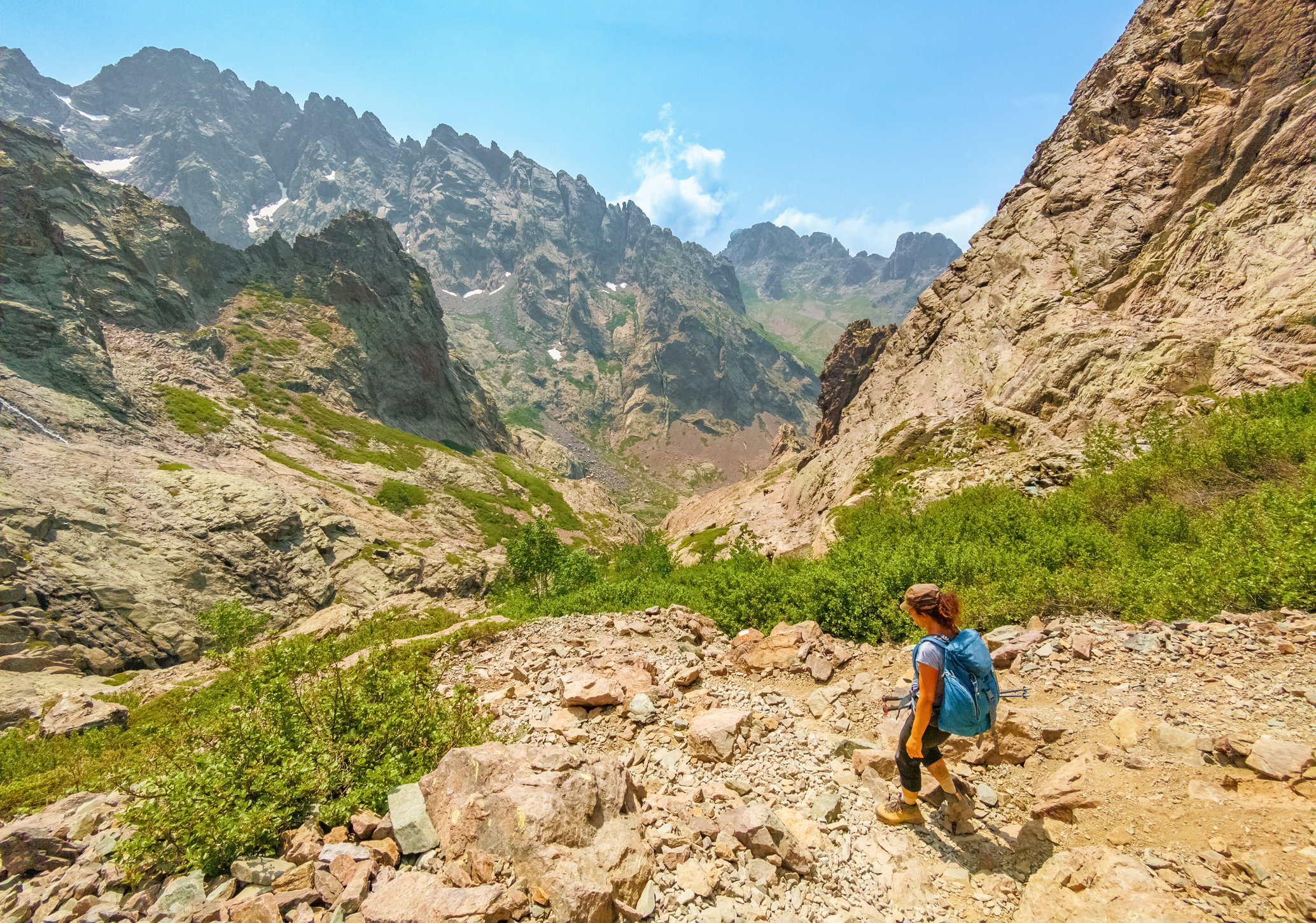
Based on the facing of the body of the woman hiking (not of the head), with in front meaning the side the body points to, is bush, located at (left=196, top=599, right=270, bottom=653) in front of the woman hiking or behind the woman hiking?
in front

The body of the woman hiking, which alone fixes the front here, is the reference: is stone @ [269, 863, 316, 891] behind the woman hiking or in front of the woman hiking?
in front

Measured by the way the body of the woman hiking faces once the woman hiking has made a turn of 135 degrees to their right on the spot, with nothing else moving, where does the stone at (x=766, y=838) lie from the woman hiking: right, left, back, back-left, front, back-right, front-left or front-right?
back

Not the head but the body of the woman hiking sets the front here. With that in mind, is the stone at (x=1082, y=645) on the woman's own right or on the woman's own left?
on the woman's own right

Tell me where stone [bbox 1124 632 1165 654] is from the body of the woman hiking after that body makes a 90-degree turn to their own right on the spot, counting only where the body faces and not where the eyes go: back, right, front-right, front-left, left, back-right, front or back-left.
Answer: front-right

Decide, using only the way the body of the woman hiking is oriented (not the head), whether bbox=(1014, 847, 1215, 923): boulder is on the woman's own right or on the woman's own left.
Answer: on the woman's own left

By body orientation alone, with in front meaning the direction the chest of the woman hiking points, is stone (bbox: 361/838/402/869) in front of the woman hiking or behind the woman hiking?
in front

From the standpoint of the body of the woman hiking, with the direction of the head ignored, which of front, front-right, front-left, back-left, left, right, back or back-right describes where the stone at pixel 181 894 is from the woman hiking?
front-left

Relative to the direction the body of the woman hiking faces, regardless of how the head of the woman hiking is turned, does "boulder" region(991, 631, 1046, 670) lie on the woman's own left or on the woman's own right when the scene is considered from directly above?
on the woman's own right

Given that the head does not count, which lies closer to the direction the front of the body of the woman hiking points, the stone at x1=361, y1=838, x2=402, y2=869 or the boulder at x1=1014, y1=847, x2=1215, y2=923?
the stone

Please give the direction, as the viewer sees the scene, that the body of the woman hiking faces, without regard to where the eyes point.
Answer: to the viewer's left

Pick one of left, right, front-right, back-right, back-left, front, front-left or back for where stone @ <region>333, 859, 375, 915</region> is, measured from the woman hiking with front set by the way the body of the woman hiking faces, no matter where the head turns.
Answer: front-left

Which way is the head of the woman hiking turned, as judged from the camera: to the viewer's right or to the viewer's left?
to the viewer's left

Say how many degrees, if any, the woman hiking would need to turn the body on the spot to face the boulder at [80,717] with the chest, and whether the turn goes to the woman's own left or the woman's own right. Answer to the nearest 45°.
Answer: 0° — they already face it

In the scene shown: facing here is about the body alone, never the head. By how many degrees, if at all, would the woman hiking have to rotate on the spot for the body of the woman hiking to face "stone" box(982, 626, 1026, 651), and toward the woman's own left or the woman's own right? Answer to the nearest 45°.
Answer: approximately 90° to the woman's own right

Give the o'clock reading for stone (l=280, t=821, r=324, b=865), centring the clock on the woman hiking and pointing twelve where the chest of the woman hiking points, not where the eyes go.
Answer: The stone is roughly at 11 o'clock from the woman hiking.
